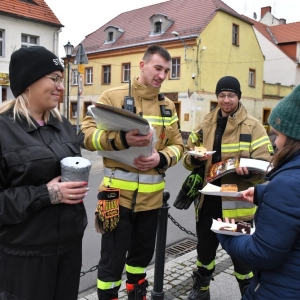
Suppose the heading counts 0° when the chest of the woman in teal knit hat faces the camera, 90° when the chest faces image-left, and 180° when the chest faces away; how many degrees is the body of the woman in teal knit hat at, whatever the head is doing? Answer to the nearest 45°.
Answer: approximately 90°

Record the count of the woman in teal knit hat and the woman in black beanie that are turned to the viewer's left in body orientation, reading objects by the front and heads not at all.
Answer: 1

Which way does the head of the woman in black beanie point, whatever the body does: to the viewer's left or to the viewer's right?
to the viewer's right

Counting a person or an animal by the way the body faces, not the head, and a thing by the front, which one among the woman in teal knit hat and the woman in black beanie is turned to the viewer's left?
the woman in teal knit hat

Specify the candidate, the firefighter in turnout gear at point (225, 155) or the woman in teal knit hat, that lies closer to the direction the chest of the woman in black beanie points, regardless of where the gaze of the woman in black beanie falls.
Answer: the woman in teal knit hat

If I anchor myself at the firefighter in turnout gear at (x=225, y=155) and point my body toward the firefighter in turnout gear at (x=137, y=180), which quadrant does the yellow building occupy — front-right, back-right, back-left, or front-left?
back-right

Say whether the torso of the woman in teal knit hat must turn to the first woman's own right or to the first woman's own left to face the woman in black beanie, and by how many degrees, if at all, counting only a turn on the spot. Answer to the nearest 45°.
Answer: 0° — they already face them
